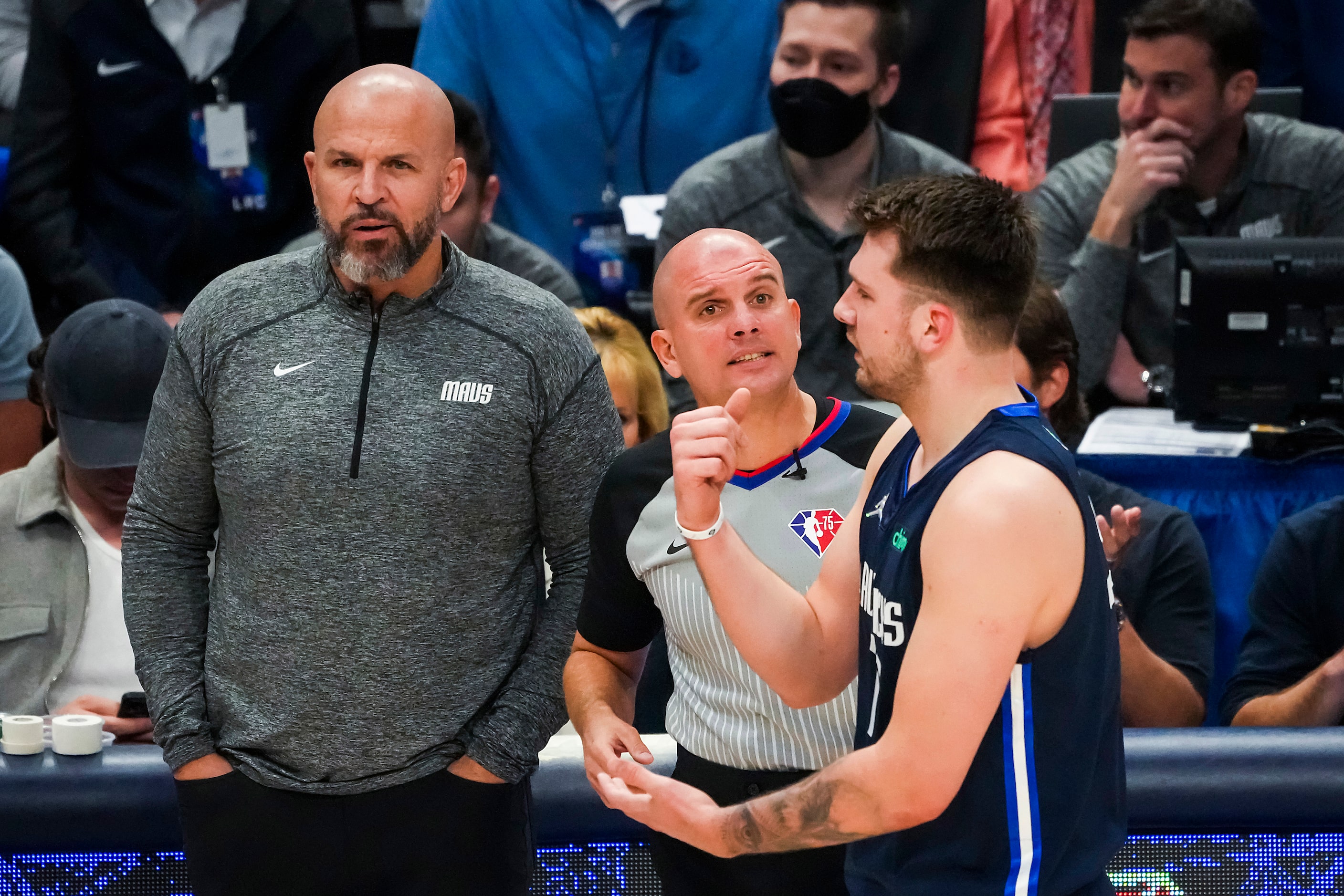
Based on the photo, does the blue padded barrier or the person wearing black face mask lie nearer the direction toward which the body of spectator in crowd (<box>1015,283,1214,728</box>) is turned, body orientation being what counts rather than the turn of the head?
the blue padded barrier

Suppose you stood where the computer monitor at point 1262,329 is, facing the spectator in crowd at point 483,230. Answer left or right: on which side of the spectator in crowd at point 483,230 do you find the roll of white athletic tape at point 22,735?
left

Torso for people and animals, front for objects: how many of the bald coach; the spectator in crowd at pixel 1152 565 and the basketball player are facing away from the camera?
0

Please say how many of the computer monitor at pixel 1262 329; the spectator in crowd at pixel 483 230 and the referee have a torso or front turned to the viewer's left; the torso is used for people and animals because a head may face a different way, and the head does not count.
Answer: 0

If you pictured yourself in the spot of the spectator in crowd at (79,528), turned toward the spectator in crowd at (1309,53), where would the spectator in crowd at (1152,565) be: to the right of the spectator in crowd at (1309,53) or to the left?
right

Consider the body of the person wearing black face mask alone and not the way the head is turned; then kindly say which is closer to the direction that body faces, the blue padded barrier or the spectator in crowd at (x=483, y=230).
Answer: the blue padded barrier

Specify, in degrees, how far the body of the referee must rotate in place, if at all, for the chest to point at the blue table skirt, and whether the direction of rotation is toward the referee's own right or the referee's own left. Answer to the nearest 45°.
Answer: approximately 135° to the referee's own left

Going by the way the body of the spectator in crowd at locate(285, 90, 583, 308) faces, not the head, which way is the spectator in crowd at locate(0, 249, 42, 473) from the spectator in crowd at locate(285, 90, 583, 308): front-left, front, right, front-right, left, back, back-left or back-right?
right

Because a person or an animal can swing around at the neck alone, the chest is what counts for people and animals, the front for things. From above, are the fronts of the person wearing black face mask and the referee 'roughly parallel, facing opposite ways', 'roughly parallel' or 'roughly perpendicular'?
roughly parallel

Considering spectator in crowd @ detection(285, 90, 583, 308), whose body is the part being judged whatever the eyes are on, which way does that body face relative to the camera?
toward the camera

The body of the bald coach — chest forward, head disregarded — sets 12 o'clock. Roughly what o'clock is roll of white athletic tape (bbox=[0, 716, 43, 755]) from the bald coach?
The roll of white athletic tape is roughly at 4 o'clock from the bald coach.

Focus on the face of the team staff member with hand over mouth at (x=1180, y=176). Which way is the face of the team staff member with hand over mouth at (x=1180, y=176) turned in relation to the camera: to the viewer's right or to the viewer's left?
to the viewer's left

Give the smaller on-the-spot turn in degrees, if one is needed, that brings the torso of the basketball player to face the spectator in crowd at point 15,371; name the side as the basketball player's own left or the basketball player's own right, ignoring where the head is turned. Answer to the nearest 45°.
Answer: approximately 45° to the basketball player's own right

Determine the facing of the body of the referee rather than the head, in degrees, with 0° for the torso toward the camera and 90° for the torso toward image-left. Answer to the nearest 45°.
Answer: approximately 0°

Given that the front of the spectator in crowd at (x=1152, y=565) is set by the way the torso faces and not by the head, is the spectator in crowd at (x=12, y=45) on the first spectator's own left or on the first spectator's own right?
on the first spectator's own right

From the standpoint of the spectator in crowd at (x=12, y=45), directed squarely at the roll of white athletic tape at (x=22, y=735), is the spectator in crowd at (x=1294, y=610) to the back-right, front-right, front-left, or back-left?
front-left

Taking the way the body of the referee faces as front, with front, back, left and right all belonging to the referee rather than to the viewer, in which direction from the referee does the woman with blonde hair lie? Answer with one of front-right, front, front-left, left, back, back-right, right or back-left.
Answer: back
